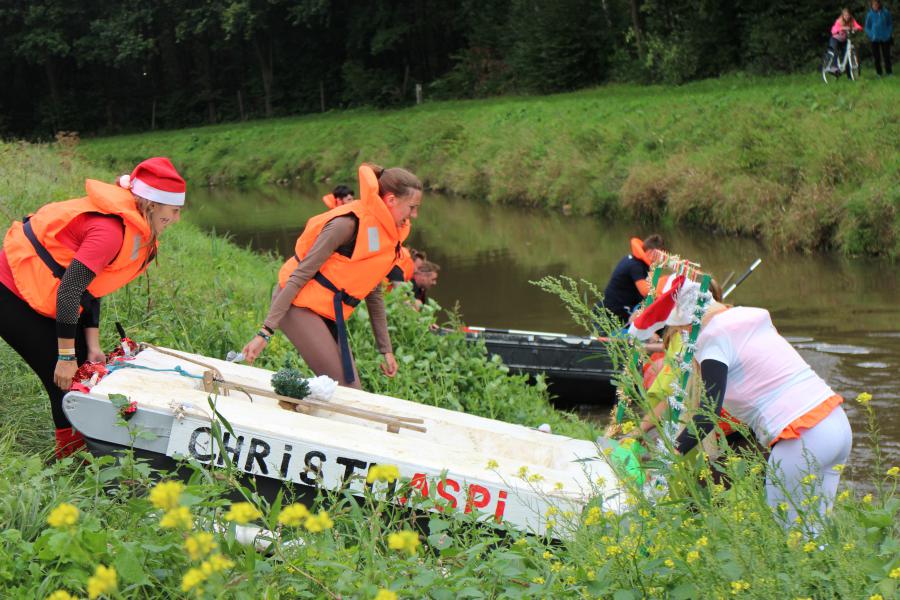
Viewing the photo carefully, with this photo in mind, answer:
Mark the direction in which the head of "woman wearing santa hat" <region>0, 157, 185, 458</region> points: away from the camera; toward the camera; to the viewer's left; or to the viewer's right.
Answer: to the viewer's right

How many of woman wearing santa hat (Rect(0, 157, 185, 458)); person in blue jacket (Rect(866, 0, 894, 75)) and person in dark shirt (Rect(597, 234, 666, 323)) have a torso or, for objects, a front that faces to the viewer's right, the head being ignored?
2

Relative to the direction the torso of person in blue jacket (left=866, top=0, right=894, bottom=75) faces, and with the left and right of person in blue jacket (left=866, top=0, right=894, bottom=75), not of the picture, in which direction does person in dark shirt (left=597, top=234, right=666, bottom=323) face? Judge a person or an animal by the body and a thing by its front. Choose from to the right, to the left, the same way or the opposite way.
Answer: to the left

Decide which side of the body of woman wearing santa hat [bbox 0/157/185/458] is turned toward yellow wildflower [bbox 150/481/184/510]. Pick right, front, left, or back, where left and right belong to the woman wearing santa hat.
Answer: right

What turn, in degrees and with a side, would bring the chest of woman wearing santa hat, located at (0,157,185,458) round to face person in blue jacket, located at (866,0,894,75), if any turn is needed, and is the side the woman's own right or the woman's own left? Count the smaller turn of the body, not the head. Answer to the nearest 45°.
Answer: approximately 45° to the woman's own left

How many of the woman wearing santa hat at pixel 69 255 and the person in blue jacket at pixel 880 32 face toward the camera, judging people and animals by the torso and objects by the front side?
1

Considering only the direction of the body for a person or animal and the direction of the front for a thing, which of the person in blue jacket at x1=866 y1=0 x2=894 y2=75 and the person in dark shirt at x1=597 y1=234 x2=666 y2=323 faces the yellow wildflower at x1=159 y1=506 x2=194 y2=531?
the person in blue jacket at x1=866 y1=0 x2=894 y2=75

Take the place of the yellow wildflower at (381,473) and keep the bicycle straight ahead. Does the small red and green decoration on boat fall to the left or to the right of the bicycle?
left

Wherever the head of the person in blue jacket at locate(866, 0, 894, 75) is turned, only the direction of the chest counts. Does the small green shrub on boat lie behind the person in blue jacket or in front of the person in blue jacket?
in front

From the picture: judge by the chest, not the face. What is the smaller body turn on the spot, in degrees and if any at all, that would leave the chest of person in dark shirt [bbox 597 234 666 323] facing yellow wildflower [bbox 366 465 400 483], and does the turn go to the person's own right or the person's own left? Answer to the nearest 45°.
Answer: approximately 90° to the person's own right

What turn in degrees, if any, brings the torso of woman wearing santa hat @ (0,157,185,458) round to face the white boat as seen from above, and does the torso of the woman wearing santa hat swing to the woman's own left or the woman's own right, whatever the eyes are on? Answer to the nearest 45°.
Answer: approximately 45° to the woman's own right

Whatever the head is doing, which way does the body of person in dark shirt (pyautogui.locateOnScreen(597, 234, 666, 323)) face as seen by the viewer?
to the viewer's right

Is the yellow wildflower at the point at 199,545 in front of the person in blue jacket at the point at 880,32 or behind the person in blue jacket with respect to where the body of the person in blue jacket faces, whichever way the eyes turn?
in front

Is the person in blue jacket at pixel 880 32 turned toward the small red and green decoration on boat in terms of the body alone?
yes
